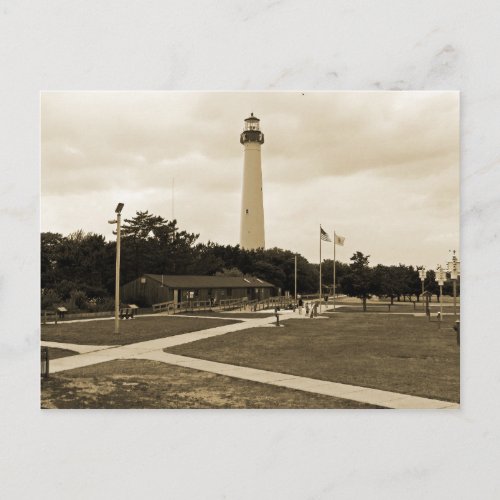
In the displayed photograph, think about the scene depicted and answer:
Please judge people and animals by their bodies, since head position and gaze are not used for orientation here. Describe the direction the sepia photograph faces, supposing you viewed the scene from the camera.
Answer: facing the viewer
